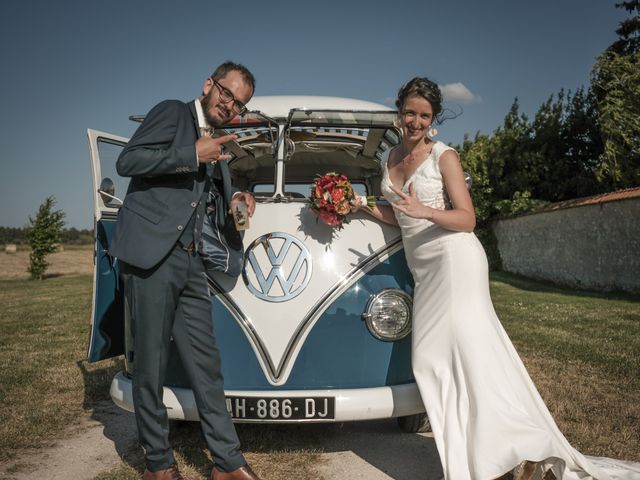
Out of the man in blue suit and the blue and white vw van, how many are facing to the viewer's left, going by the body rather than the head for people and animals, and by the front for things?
0

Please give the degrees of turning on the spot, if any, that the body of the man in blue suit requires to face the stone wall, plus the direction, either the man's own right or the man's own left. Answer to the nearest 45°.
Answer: approximately 90° to the man's own left

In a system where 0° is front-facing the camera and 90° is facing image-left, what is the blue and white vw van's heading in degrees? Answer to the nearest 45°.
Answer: approximately 0°

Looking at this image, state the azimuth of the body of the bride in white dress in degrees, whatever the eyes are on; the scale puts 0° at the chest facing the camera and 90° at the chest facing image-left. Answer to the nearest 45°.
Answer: approximately 45°

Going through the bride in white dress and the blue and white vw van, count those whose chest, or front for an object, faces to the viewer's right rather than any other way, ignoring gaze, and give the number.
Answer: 0

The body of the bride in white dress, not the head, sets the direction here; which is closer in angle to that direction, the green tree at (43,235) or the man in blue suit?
the man in blue suit

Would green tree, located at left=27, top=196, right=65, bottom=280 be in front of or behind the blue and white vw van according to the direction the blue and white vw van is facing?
behind

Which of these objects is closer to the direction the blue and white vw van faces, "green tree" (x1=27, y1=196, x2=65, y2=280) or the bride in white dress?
the bride in white dress

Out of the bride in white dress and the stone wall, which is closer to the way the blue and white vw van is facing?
the bride in white dress
